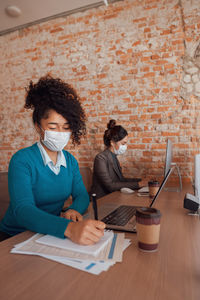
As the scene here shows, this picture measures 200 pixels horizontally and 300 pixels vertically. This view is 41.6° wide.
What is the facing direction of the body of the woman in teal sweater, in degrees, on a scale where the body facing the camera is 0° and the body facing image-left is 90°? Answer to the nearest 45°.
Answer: approximately 315°

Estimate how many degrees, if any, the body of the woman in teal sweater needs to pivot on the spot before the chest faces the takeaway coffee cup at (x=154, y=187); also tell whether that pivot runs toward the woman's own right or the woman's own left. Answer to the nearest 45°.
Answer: approximately 45° to the woman's own left

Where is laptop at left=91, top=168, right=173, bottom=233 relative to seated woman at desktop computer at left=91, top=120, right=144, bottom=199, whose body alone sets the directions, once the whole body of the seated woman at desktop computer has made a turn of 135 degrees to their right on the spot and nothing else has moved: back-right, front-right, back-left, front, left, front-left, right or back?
front-left

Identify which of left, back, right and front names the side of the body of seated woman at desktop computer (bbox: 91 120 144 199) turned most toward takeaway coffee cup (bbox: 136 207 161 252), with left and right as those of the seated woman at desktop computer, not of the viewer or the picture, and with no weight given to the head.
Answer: right

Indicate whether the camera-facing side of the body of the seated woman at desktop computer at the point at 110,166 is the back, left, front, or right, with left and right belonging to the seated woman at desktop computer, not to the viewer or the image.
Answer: right

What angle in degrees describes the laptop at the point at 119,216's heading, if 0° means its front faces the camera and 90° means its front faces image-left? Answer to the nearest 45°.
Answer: approximately 90°

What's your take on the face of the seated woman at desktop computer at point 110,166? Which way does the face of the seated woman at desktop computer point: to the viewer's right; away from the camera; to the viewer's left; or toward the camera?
to the viewer's right
